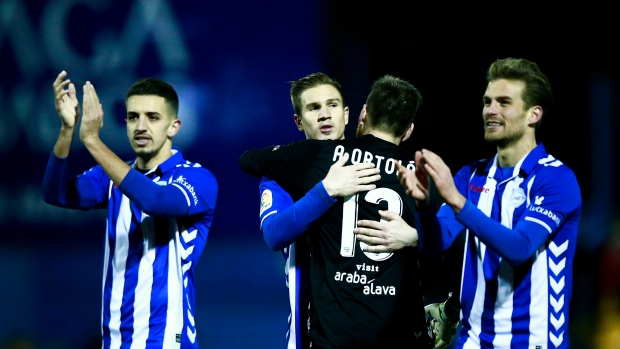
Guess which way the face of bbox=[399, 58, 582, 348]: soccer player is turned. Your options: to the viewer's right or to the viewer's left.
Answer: to the viewer's left

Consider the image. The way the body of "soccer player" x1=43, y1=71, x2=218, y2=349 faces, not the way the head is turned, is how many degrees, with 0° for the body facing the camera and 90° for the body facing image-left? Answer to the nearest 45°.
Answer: approximately 45°

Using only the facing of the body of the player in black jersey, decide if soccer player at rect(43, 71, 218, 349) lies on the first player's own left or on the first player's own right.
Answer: on the first player's own left

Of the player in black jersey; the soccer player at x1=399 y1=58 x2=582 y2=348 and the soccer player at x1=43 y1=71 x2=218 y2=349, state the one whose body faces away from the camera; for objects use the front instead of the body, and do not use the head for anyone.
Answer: the player in black jersey

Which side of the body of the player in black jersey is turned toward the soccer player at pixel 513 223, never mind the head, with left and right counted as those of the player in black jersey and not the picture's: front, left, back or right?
right

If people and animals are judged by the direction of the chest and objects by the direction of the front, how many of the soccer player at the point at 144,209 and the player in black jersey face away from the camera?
1

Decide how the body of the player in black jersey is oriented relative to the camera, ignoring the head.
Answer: away from the camera

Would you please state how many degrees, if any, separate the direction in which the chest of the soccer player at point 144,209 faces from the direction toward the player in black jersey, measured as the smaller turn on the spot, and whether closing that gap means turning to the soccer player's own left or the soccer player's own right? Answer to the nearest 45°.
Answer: approximately 90° to the soccer player's own left

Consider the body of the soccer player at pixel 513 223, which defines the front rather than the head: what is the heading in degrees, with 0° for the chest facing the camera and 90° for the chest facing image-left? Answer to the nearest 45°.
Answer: approximately 45°

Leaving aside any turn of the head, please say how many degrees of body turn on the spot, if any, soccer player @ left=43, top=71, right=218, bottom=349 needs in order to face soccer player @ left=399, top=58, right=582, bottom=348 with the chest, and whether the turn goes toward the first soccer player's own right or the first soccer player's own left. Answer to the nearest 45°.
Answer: approximately 90° to the first soccer player's own left
